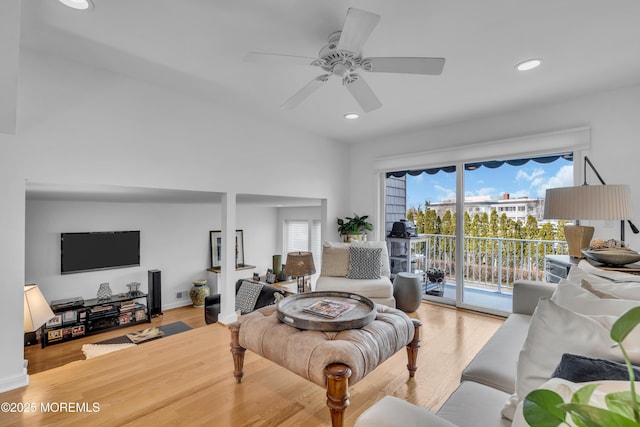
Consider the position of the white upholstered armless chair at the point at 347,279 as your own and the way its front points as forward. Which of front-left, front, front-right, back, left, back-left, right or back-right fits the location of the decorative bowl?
front-left

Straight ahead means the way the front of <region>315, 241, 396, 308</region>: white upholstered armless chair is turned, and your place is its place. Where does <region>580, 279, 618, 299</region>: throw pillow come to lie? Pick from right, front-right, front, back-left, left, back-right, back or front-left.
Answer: front-left

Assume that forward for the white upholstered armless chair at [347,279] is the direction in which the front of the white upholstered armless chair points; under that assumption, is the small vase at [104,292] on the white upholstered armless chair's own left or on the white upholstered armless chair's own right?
on the white upholstered armless chair's own right

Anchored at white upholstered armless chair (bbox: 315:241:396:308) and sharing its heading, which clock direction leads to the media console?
The media console is roughly at 3 o'clock from the white upholstered armless chair.

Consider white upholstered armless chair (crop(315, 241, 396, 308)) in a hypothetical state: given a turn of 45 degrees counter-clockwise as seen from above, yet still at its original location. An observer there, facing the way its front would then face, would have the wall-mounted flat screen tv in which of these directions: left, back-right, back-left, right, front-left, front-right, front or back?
back-right

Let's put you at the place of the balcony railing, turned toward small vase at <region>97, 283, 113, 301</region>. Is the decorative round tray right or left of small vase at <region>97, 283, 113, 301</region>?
left

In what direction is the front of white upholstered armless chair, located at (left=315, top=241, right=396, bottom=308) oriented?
toward the camera

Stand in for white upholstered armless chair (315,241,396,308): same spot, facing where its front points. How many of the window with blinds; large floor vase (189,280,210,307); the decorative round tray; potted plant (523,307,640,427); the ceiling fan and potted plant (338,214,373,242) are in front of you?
3

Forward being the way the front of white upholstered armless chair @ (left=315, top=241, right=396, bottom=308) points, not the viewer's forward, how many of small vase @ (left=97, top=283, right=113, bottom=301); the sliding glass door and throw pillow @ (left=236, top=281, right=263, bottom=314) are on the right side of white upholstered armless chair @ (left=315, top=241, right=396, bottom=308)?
2

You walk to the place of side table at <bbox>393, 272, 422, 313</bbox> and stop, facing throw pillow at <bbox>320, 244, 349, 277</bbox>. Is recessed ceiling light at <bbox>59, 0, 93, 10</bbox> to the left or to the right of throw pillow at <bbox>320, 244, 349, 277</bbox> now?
left

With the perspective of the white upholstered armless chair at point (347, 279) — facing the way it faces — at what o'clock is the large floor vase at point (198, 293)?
The large floor vase is roughly at 4 o'clock from the white upholstered armless chair.

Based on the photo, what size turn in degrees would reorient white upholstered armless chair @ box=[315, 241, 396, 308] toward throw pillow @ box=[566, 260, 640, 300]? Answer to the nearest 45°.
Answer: approximately 45° to its left

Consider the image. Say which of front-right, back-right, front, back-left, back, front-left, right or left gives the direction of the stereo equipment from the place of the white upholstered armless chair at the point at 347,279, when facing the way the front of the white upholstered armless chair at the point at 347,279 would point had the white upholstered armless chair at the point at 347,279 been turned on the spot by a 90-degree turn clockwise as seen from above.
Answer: front

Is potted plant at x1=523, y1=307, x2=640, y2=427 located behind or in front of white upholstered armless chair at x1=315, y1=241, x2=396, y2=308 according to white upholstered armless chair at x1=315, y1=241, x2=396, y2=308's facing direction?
in front

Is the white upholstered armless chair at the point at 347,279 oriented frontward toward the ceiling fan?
yes

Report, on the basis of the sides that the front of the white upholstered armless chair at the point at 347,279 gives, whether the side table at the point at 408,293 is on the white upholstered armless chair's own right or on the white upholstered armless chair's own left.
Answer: on the white upholstered armless chair's own left
